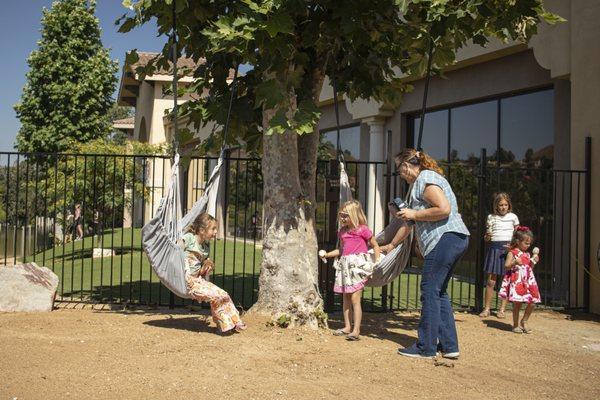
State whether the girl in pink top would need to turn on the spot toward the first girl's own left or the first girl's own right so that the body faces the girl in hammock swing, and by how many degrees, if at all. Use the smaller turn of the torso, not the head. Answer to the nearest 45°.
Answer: approximately 45° to the first girl's own right

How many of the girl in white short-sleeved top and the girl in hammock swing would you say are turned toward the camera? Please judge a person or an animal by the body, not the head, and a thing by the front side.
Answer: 1

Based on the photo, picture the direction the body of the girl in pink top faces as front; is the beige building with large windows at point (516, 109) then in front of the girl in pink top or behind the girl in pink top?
behind

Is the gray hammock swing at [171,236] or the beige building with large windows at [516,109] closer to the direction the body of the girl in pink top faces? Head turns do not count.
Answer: the gray hammock swing

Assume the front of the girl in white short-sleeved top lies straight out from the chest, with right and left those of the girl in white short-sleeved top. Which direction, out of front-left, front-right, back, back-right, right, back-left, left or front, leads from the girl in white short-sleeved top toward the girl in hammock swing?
front-right

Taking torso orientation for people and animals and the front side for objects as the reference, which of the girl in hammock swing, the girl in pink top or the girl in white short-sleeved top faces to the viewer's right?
the girl in hammock swing

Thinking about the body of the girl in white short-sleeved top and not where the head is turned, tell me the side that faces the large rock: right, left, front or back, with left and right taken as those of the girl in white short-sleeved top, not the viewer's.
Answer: right

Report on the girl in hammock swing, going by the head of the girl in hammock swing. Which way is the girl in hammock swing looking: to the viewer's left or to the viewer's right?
to the viewer's right
